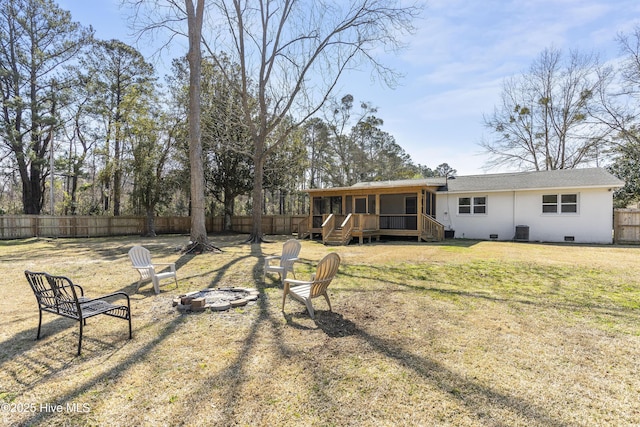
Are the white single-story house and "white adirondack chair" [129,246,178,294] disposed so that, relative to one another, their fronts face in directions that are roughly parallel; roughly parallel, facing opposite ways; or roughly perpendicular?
roughly perpendicular

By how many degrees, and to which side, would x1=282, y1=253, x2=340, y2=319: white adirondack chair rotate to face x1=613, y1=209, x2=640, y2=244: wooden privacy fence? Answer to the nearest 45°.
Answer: approximately 90° to its right

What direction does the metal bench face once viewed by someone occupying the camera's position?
facing away from the viewer and to the right of the viewer

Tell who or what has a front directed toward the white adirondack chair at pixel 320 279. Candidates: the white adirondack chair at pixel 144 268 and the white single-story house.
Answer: the white adirondack chair at pixel 144 268

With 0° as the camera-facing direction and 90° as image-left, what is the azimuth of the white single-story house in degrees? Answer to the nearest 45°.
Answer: approximately 180°

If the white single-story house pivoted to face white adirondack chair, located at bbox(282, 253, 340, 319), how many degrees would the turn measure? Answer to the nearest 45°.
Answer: approximately 180°

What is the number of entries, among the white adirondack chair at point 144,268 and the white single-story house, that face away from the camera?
1

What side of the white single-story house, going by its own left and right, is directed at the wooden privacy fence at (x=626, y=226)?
right

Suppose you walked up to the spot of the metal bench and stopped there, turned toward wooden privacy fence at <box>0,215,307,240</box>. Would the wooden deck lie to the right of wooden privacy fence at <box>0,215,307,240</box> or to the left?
right
